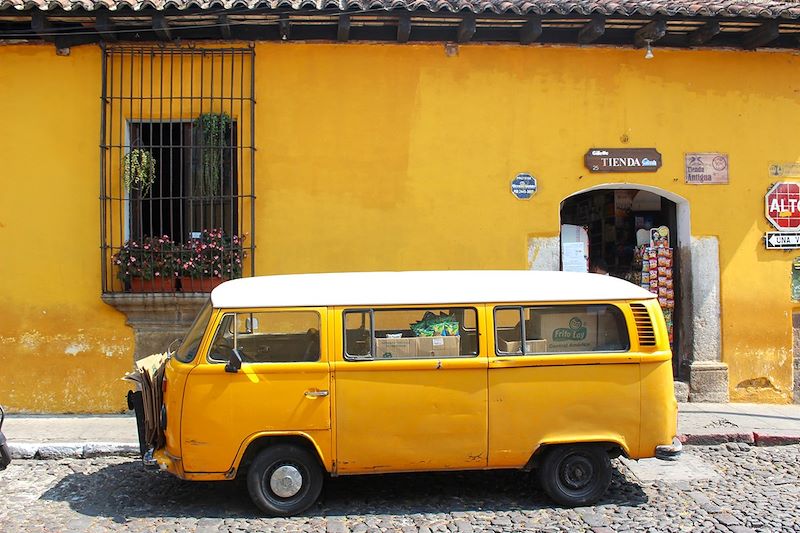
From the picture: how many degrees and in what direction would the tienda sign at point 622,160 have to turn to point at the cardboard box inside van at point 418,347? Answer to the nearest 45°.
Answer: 0° — it already faces it

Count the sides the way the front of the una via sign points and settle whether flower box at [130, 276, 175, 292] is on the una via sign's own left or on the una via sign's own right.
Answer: on the una via sign's own right

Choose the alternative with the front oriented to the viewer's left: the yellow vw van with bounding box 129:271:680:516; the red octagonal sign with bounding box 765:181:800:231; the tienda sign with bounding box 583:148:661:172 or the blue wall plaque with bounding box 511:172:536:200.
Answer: the yellow vw van

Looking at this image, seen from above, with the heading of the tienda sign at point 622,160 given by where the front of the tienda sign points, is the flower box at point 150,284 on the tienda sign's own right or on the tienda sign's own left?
on the tienda sign's own right

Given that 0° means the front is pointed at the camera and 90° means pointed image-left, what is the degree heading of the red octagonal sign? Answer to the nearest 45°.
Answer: approximately 0°

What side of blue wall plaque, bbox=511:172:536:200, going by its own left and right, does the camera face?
front

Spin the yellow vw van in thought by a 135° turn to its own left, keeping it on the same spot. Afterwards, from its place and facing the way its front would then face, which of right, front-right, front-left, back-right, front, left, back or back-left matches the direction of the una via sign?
left

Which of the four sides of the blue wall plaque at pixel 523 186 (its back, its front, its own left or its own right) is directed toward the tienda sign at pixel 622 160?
left

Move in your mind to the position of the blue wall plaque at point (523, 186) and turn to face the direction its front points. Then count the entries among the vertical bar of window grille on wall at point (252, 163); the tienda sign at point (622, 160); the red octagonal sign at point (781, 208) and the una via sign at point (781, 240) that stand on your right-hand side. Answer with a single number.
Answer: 1

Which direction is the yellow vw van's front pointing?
to the viewer's left

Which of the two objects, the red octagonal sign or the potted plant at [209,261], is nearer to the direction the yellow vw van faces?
the potted plant
